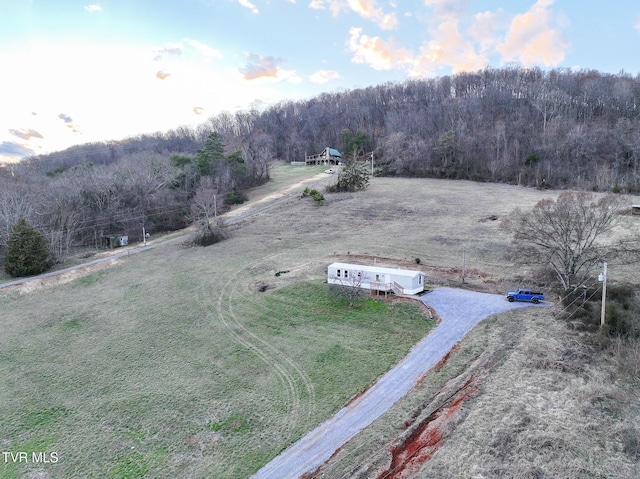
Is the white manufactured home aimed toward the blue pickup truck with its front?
no

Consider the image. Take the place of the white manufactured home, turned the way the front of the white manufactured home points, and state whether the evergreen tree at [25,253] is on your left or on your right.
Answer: on your right

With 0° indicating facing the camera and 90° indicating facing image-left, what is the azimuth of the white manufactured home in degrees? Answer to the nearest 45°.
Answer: approximately 45°

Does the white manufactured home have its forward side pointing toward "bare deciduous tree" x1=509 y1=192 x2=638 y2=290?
no
